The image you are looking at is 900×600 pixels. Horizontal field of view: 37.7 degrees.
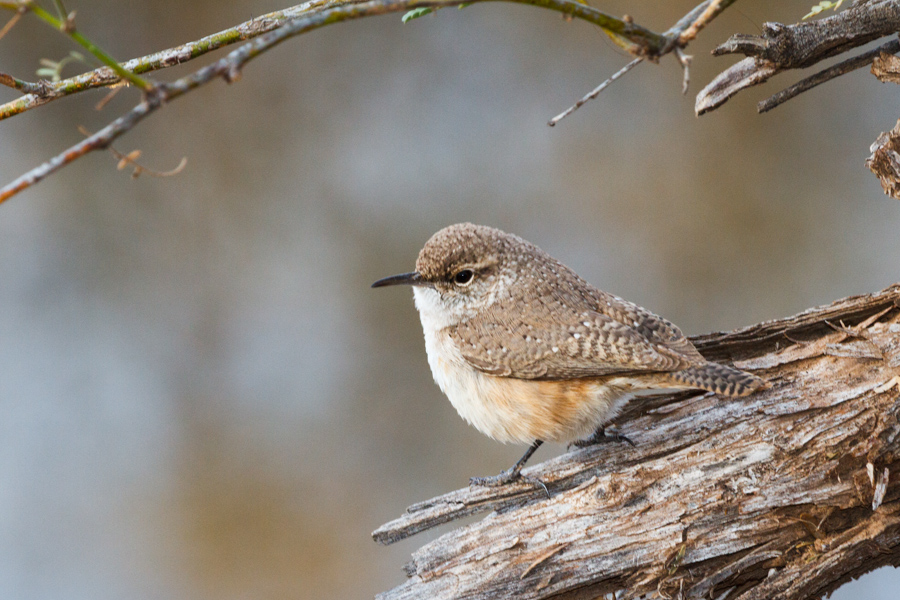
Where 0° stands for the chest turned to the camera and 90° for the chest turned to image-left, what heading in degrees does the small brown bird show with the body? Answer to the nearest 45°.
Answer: approximately 90°

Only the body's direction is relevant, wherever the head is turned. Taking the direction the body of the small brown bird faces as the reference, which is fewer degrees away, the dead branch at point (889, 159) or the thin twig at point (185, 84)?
the thin twig

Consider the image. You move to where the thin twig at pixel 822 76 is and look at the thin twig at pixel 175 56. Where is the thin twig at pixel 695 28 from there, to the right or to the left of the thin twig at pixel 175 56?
left

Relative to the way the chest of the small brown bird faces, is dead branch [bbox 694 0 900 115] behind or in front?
behind
